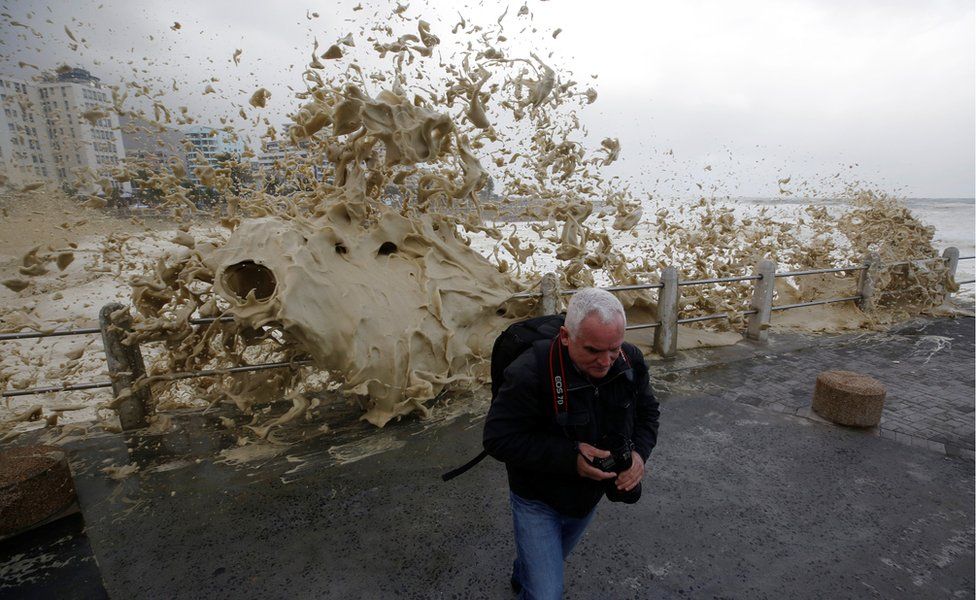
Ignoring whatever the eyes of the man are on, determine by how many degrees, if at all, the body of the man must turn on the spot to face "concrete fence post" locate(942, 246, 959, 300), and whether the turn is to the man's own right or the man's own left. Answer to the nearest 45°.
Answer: approximately 90° to the man's own left

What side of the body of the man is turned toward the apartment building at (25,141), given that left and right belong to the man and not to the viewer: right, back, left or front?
back

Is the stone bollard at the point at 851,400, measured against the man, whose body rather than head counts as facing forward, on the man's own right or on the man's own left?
on the man's own left

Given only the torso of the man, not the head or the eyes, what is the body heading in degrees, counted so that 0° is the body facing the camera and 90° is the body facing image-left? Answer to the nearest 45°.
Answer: approximately 315°

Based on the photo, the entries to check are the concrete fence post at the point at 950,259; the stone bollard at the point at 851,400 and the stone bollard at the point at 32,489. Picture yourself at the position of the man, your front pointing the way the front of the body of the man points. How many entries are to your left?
2

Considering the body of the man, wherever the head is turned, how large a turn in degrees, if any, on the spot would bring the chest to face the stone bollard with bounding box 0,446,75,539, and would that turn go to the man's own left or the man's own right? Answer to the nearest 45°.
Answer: approximately 135° to the man's own right

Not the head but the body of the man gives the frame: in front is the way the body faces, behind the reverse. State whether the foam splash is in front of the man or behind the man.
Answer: behind

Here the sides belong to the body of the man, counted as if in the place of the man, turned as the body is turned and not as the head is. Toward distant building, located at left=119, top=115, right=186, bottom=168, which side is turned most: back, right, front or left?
back

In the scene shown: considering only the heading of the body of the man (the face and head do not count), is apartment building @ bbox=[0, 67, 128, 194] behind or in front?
behind
